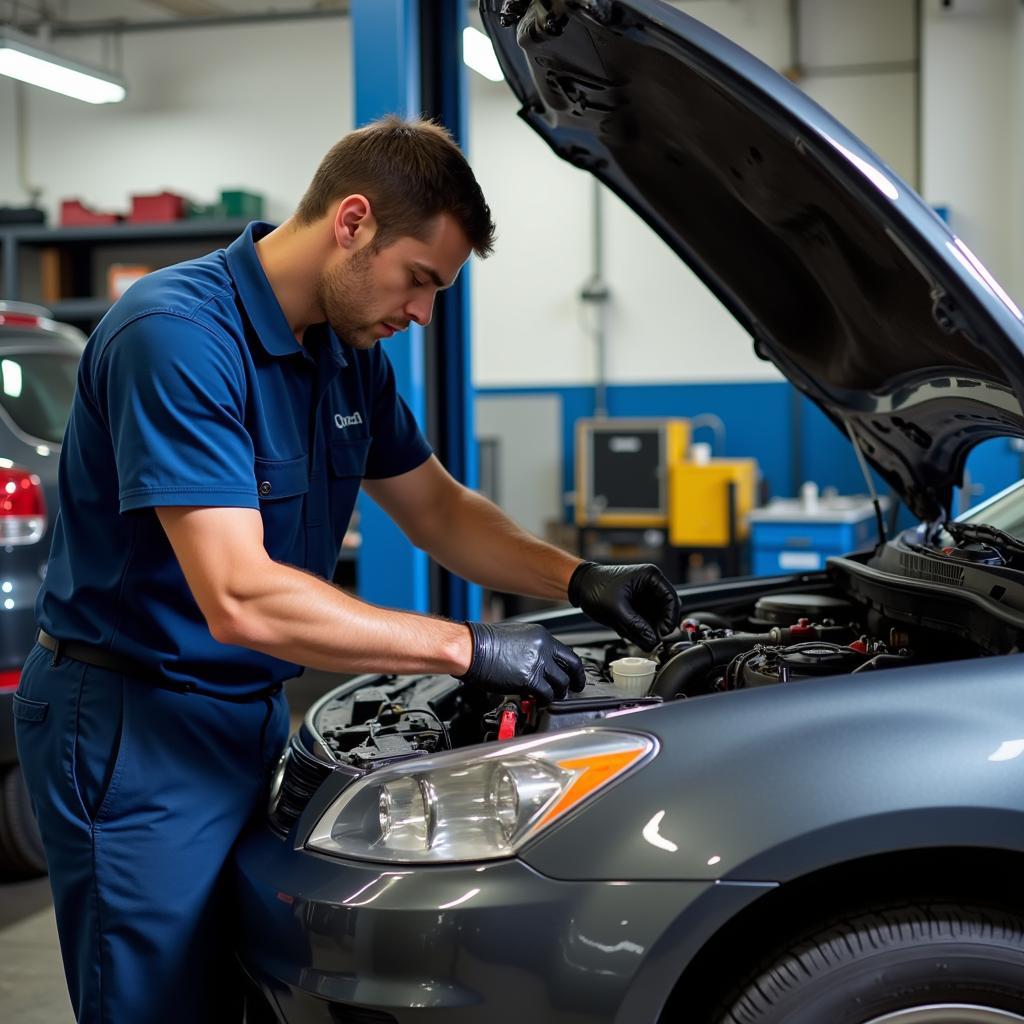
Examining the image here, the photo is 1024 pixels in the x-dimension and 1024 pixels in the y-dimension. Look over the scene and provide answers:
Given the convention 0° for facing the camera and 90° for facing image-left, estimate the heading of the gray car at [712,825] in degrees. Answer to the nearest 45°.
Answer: approximately 45°

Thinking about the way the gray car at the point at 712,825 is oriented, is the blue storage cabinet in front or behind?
behind

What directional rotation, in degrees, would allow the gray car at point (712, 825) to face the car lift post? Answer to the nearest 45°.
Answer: approximately 135° to its right

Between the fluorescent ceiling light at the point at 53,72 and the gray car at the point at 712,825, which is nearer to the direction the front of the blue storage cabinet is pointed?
the gray car

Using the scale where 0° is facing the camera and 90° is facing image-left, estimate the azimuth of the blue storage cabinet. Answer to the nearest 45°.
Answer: approximately 0°

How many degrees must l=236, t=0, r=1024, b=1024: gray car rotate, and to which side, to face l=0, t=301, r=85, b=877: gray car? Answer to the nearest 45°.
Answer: approximately 90° to its right

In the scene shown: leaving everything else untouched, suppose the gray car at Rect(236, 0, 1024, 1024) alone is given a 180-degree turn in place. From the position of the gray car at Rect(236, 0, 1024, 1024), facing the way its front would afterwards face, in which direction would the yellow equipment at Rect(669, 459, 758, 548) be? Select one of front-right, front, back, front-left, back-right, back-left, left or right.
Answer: front-left

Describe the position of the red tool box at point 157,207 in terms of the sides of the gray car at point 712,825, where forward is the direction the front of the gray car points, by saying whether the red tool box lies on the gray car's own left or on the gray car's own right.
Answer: on the gray car's own right
